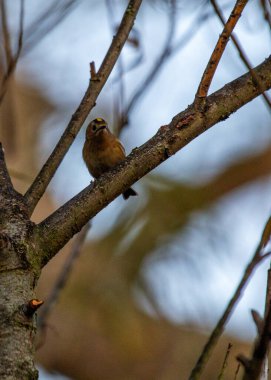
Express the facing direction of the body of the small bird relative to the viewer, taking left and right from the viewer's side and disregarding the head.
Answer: facing the viewer and to the left of the viewer

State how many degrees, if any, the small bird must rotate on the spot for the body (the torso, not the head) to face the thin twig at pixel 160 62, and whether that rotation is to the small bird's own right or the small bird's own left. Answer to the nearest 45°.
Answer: approximately 180°

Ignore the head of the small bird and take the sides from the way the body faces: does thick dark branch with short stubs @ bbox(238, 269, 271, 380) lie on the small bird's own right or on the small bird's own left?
on the small bird's own left
